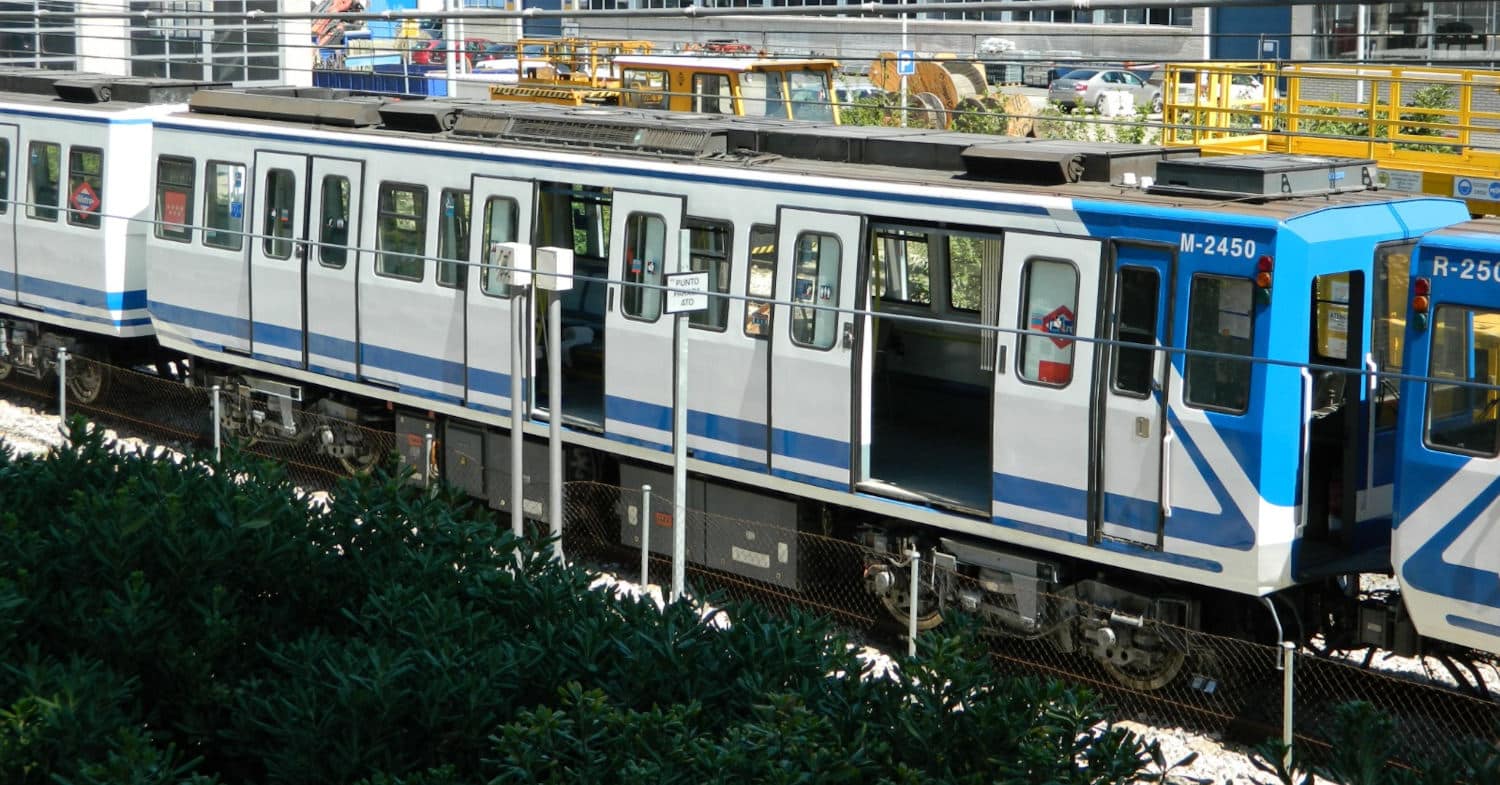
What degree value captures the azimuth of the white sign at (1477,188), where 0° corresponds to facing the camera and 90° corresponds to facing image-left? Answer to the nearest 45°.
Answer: approximately 0°

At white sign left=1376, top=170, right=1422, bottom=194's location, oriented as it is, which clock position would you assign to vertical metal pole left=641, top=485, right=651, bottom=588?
The vertical metal pole is roughly at 1 o'clock from the white sign.

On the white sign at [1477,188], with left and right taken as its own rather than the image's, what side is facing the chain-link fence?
front

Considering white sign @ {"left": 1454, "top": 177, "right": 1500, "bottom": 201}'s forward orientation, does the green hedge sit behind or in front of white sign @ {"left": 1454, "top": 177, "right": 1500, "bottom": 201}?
in front

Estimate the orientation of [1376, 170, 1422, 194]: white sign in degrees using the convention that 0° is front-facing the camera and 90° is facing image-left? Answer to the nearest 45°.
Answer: approximately 0°

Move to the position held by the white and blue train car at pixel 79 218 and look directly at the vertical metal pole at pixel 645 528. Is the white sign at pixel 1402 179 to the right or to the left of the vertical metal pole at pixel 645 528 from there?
left

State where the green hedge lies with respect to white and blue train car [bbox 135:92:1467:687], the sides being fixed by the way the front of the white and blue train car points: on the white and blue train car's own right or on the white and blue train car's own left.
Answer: on the white and blue train car's own right

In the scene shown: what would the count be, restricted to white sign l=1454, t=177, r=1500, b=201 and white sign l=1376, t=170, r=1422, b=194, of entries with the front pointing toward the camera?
2

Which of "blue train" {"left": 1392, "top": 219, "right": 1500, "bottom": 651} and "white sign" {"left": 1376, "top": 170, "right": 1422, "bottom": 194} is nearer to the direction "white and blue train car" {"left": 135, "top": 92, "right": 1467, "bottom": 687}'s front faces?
the blue train

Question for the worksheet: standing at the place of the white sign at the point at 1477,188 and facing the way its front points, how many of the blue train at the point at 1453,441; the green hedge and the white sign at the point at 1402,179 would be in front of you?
2

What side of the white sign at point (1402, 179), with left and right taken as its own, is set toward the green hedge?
front

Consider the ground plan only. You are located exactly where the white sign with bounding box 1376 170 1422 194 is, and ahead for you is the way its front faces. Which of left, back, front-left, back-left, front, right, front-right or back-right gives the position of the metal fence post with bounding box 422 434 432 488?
front-right
